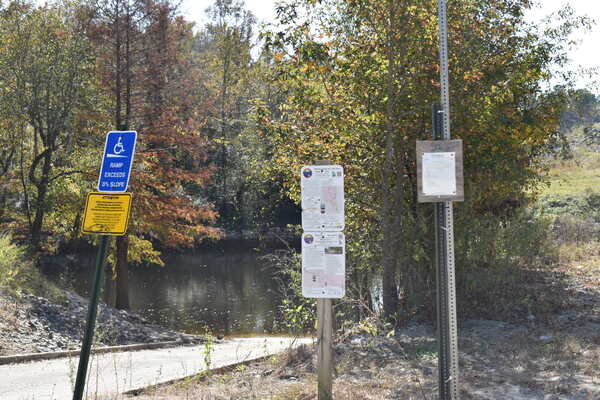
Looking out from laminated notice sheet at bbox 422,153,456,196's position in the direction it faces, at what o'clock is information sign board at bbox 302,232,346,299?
The information sign board is roughly at 3 o'clock from the laminated notice sheet.

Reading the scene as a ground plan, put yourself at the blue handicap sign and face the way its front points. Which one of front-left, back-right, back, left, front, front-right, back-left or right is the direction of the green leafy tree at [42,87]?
back

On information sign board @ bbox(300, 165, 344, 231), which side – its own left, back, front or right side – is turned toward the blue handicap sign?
right

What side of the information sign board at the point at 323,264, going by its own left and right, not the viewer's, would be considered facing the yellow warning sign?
right

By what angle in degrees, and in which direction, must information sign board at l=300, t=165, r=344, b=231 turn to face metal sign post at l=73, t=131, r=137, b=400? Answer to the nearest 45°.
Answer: approximately 90° to its right

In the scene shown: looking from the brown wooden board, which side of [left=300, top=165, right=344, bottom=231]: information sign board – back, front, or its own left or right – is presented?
left

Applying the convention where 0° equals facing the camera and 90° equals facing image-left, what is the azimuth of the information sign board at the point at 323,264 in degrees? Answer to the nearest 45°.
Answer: approximately 0°

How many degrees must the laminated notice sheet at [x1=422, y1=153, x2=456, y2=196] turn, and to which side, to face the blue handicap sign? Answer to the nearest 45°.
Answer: approximately 90° to its right

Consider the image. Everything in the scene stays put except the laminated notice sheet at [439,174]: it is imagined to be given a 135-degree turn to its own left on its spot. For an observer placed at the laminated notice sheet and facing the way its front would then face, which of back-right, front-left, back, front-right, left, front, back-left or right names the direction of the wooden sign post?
back-left

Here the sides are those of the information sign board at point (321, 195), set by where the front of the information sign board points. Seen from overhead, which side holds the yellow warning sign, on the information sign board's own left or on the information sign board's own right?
on the information sign board's own right
